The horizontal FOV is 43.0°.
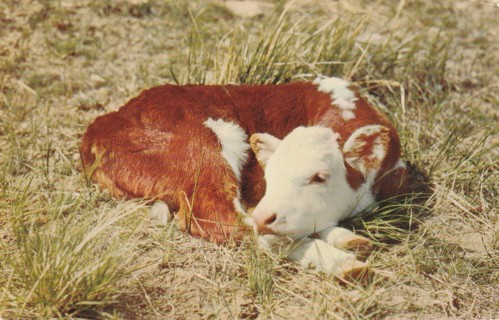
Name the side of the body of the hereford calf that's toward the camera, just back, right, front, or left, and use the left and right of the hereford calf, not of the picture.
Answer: right
